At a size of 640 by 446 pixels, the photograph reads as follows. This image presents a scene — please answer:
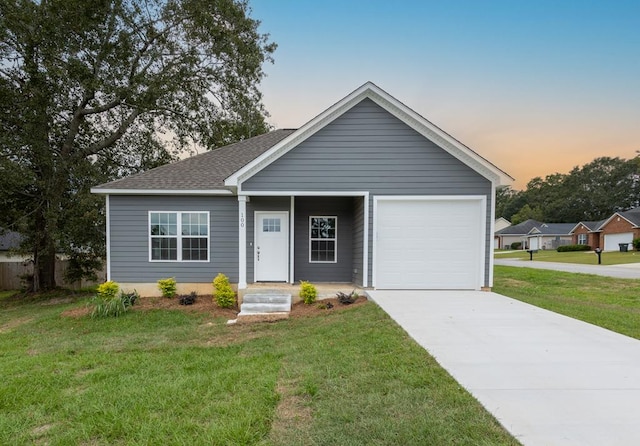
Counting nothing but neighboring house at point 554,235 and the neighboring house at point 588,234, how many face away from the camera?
0

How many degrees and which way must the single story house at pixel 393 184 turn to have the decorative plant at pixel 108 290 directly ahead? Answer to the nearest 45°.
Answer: approximately 90° to its right

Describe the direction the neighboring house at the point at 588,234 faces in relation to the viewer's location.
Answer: facing the viewer and to the left of the viewer

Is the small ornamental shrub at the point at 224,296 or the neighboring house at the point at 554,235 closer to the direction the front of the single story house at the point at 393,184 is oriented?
the small ornamental shrub

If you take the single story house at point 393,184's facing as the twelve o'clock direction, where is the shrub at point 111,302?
The shrub is roughly at 3 o'clock from the single story house.

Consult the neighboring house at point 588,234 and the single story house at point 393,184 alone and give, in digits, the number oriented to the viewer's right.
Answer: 0

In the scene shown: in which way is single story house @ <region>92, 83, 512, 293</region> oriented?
toward the camera

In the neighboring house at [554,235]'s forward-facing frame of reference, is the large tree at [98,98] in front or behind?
in front

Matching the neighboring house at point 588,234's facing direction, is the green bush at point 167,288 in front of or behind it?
in front

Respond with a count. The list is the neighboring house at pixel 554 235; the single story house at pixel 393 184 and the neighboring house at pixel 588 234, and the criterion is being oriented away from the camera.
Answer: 0
